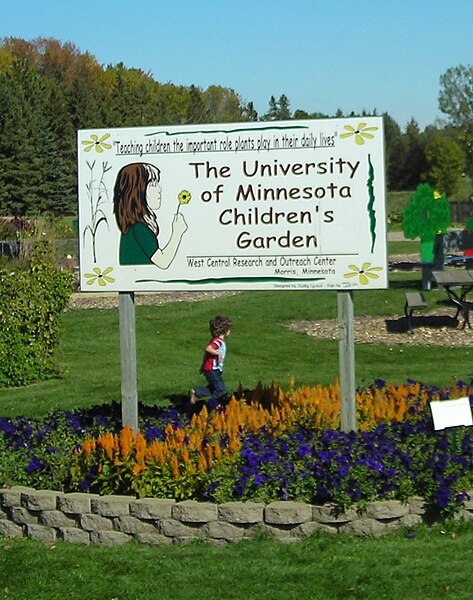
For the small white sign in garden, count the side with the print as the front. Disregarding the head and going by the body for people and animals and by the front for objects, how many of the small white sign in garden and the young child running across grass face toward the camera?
1

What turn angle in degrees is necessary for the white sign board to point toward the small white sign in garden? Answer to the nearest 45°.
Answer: approximately 45° to its left

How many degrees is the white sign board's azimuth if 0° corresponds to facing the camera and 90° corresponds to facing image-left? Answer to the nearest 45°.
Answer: approximately 0°

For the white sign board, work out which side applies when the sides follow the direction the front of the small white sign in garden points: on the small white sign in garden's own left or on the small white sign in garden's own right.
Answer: on the small white sign in garden's own right

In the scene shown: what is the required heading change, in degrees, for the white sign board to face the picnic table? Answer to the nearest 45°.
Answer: approximately 180°

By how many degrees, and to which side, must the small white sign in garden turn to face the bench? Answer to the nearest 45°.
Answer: approximately 180°

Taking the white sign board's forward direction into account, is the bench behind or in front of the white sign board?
behind
